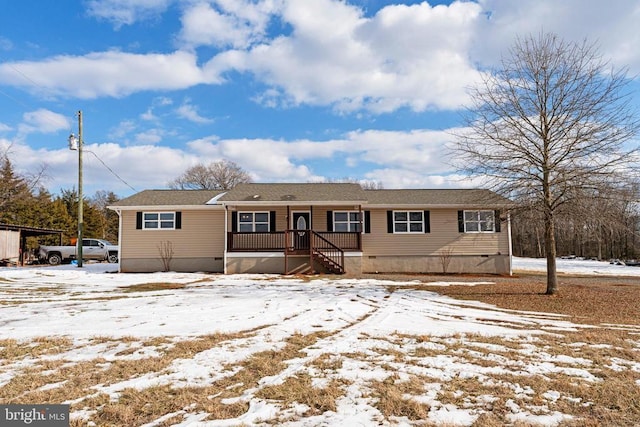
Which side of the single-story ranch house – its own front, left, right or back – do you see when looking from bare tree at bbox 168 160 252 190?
back

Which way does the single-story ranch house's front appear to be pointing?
toward the camera

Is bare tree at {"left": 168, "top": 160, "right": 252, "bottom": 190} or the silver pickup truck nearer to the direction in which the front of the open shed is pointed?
the silver pickup truck

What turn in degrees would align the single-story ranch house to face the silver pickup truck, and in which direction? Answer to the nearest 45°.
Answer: approximately 135° to its right
